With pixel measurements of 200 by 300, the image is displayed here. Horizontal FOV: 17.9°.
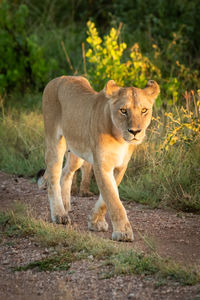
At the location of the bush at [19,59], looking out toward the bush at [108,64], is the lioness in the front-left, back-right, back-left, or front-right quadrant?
front-right

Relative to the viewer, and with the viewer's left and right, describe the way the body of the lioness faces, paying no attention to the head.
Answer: facing the viewer and to the right of the viewer

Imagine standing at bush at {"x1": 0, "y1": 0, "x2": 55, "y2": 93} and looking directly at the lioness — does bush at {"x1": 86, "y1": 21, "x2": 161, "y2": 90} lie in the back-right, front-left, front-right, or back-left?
front-left

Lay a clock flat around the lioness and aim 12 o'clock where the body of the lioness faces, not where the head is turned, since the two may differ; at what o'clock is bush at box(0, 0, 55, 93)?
The bush is roughly at 7 o'clock from the lioness.

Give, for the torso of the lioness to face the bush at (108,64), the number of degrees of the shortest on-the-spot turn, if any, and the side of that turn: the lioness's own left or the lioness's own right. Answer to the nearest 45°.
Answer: approximately 135° to the lioness's own left

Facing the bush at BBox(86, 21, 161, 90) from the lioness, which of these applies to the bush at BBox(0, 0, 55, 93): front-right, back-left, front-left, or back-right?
front-left
